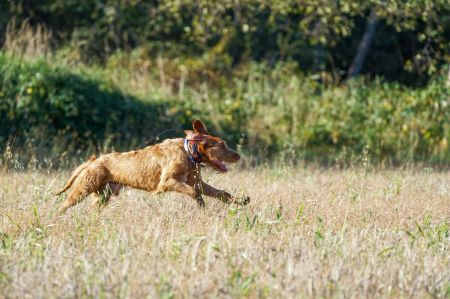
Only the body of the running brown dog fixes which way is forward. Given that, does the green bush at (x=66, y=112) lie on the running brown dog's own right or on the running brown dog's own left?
on the running brown dog's own left

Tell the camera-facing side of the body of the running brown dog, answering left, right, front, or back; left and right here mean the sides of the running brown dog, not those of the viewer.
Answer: right
